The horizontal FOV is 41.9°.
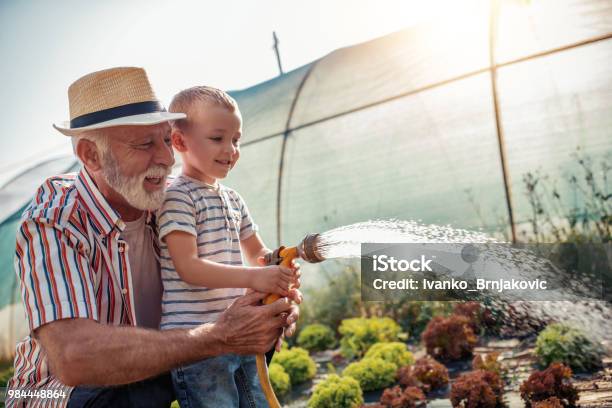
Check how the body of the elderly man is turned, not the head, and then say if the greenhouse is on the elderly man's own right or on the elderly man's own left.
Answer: on the elderly man's own left

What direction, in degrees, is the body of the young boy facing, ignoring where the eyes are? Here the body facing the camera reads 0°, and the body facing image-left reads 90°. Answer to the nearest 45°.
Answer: approximately 315°

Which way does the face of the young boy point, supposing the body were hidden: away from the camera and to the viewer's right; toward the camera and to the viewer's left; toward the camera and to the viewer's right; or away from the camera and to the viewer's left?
toward the camera and to the viewer's right

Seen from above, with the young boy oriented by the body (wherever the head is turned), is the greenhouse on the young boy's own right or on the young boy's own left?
on the young boy's own left

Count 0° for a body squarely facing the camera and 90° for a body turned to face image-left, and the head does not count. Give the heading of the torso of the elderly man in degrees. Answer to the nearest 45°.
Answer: approximately 315°
